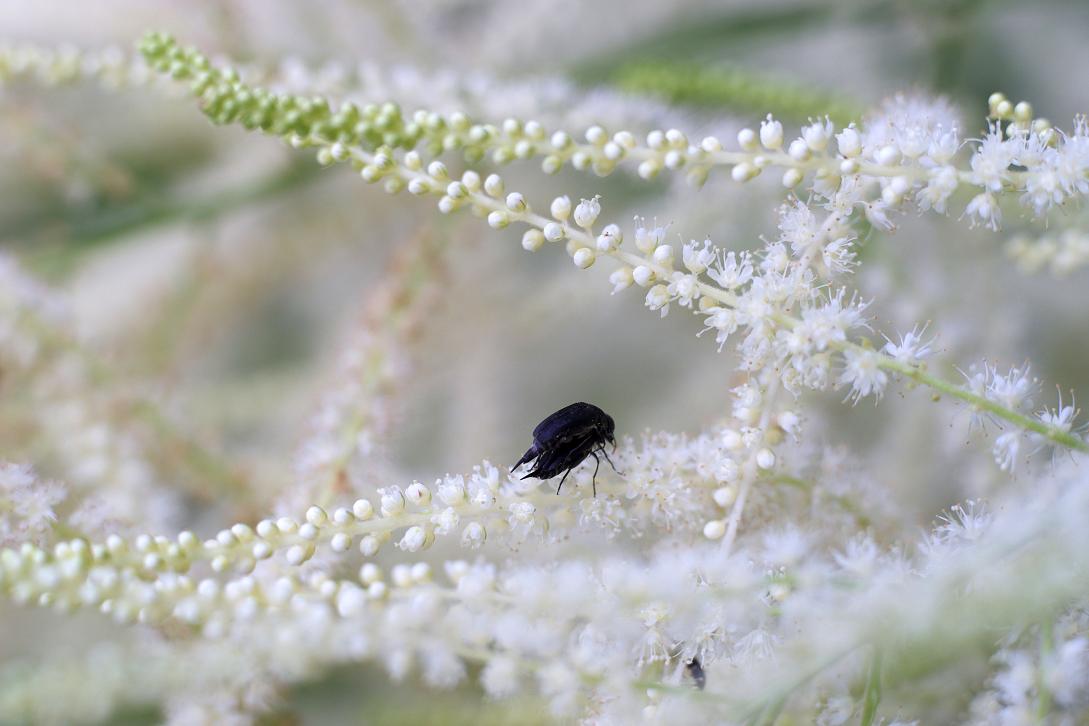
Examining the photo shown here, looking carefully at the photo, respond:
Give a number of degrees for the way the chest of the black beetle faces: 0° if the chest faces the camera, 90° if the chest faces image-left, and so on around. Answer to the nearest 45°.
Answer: approximately 270°
